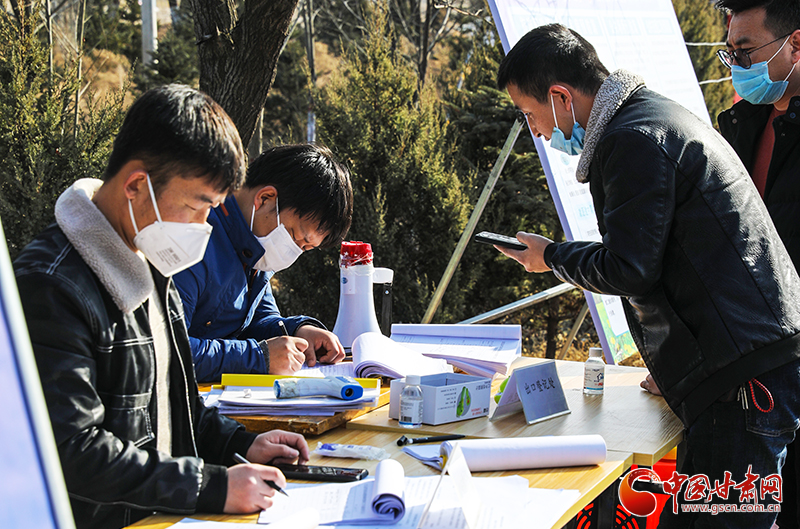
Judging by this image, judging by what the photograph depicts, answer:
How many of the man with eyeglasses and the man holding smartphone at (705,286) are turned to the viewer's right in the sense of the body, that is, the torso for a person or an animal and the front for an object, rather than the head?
0

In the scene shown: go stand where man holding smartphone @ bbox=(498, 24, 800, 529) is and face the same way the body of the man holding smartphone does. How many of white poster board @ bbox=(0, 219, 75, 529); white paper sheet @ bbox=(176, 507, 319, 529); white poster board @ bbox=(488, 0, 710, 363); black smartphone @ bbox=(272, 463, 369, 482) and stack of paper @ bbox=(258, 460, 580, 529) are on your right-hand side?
1

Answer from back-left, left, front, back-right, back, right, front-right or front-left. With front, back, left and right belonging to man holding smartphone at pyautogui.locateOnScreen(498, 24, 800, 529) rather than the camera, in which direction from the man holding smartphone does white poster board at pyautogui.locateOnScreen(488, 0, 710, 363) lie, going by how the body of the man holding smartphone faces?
right

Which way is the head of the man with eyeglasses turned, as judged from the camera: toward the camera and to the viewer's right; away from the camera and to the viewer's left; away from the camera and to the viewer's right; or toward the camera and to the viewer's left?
toward the camera and to the viewer's left

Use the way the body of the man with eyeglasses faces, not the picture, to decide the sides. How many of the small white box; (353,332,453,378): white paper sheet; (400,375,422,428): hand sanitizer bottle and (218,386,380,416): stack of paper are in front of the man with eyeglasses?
4

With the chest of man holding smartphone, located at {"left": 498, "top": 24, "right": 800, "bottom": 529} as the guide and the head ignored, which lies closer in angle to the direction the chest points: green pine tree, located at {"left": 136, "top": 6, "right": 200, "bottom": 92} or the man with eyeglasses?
the green pine tree

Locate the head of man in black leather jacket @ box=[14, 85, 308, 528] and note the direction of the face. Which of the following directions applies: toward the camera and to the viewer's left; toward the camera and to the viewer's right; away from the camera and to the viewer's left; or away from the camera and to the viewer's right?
toward the camera and to the viewer's right

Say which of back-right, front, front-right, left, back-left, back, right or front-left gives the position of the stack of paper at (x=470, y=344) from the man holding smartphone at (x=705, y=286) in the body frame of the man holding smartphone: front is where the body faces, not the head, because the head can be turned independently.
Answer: front-right

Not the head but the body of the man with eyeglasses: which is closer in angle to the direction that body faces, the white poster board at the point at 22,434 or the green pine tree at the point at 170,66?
the white poster board

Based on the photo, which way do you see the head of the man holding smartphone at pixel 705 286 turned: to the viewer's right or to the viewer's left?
to the viewer's left

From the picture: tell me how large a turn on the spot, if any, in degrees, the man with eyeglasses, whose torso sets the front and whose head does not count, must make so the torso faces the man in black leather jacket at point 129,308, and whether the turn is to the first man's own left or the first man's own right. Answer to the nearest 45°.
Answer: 0° — they already face them

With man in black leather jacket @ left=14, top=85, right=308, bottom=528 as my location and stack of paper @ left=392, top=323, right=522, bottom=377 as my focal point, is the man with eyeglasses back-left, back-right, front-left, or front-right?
front-right

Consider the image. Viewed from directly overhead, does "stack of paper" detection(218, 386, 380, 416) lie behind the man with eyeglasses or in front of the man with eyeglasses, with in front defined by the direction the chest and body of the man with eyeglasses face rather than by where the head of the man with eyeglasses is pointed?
in front

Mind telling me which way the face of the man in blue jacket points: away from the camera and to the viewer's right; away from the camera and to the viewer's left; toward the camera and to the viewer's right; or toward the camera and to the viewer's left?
toward the camera and to the viewer's right

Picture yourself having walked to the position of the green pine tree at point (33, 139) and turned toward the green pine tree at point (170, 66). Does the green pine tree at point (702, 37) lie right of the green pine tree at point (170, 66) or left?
right

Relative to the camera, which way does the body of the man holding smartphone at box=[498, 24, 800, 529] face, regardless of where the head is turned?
to the viewer's left
